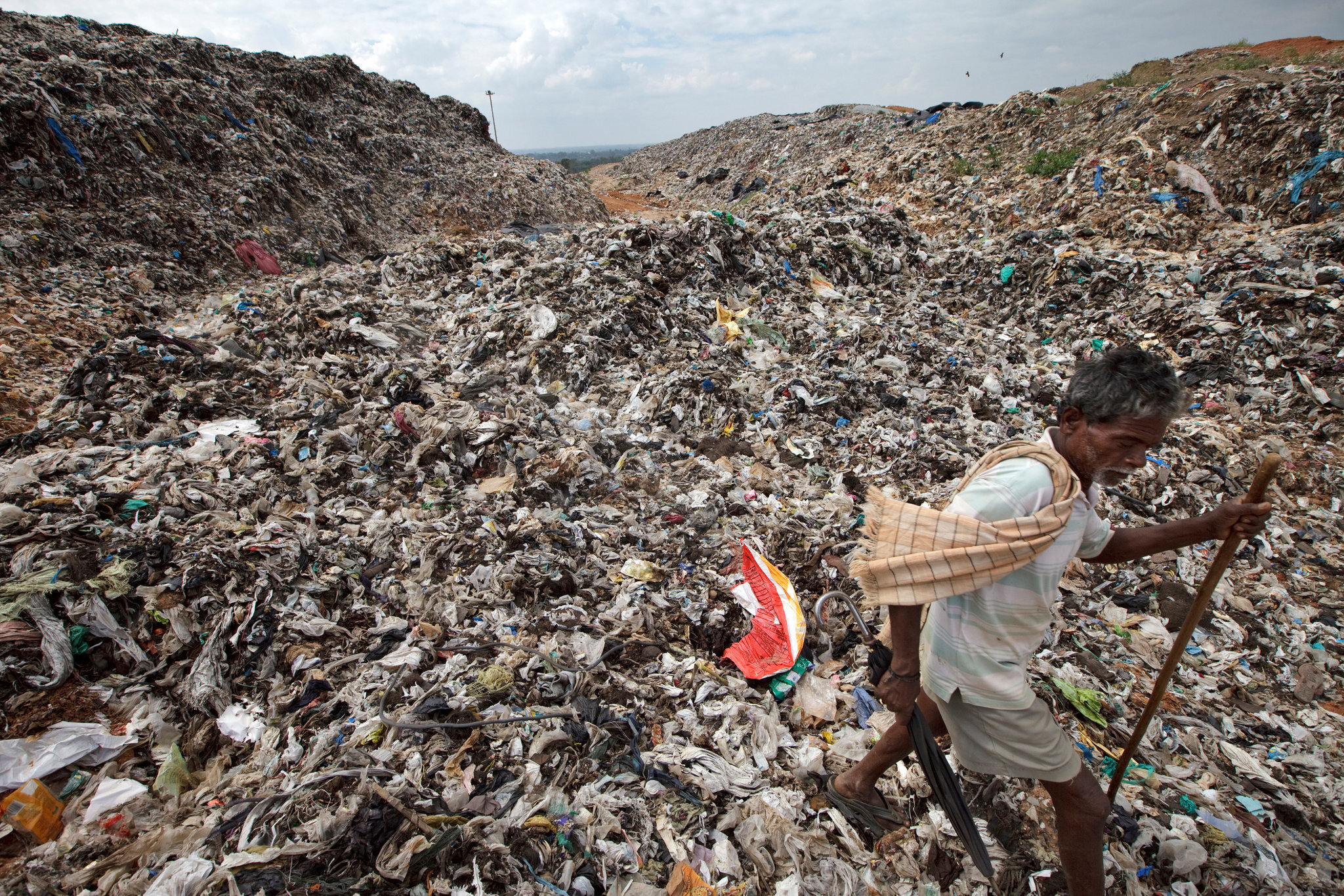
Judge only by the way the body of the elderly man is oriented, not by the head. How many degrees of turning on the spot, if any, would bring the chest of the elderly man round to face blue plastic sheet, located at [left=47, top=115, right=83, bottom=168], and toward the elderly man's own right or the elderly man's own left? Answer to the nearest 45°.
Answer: approximately 180°

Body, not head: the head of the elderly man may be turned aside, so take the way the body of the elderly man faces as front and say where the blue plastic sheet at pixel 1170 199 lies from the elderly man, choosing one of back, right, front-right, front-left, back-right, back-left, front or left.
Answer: left

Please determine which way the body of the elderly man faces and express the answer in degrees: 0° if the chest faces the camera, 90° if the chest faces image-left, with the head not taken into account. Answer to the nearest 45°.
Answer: approximately 270°

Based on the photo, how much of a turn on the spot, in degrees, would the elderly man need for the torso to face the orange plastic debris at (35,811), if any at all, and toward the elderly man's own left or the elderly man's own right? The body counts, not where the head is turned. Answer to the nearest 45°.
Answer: approximately 135° to the elderly man's own right
